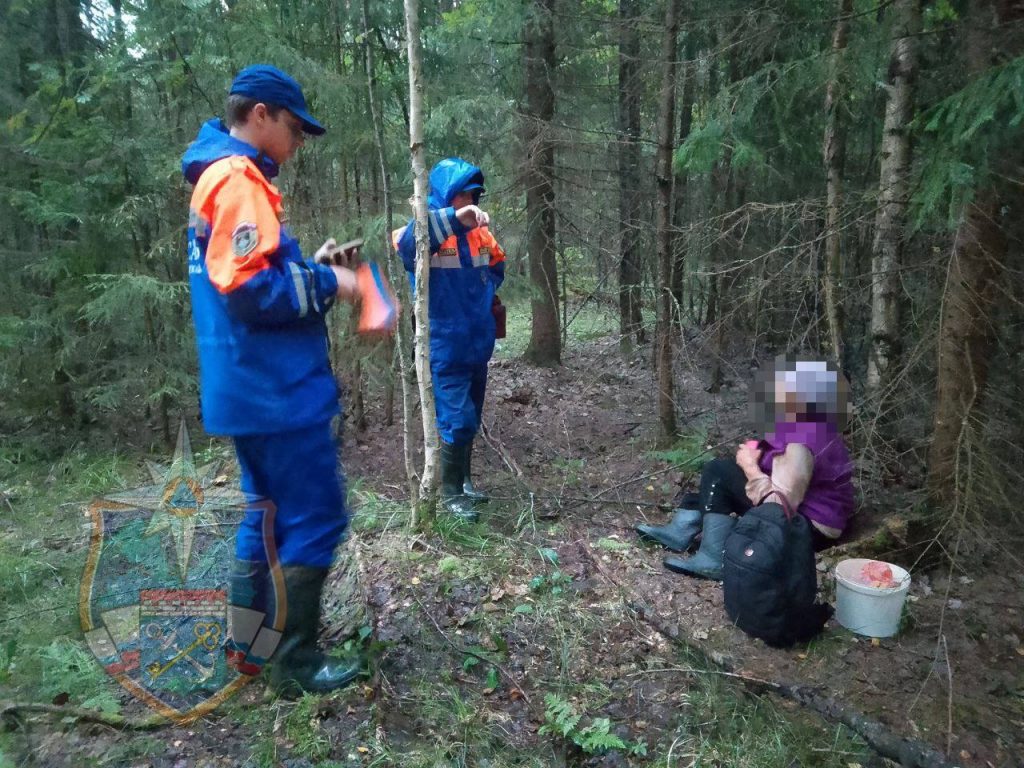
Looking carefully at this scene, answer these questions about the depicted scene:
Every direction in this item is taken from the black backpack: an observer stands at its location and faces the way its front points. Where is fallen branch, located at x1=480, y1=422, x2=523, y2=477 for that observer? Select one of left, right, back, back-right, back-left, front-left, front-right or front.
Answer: right

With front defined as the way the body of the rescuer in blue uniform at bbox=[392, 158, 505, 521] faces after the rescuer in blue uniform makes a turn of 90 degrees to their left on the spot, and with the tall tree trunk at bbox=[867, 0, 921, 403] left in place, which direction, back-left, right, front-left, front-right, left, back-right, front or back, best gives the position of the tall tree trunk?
front-right

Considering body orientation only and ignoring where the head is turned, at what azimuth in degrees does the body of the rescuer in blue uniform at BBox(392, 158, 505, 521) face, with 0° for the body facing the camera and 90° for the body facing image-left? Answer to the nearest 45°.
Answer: approximately 315°

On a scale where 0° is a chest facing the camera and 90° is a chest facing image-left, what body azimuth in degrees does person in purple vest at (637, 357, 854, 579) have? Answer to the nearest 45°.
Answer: approximately 90°

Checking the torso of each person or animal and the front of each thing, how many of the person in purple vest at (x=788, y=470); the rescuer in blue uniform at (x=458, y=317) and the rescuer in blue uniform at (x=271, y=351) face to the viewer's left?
1

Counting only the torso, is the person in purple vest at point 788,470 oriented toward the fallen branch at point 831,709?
no

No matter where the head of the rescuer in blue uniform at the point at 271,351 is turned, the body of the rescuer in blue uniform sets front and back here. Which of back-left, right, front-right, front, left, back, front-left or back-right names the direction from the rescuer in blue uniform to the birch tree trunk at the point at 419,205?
front-left

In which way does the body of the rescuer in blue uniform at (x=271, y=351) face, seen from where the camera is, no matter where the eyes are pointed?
to the viewer's right

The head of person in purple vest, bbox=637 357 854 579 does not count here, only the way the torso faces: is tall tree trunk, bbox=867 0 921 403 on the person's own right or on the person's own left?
on the person's own right

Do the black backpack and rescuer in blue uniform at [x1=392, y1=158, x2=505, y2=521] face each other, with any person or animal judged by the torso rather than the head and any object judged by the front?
no

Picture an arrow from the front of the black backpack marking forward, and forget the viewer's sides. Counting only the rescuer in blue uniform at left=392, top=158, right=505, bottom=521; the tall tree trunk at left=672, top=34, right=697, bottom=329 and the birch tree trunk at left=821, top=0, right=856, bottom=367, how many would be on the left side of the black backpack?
0

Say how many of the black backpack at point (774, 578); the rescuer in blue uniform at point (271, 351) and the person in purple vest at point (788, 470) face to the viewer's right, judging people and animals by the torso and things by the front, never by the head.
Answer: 1

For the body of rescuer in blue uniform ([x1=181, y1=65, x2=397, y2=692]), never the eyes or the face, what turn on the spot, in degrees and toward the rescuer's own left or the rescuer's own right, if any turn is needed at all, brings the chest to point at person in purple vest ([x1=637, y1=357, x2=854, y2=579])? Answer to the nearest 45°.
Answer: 0° — they already face them

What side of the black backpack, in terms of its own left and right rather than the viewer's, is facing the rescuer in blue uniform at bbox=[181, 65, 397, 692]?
front

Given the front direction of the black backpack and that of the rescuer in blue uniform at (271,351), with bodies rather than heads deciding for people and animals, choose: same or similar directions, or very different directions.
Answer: very different directions

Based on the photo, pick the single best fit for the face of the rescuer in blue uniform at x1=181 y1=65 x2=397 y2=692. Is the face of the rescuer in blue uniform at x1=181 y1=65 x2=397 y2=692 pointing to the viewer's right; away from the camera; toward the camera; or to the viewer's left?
to the viewer's right

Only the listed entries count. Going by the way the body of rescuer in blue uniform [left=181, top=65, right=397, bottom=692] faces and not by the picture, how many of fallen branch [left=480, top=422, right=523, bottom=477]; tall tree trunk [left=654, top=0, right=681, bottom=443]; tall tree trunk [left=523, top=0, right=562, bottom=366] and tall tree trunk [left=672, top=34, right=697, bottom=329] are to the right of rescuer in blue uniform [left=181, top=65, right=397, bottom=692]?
0

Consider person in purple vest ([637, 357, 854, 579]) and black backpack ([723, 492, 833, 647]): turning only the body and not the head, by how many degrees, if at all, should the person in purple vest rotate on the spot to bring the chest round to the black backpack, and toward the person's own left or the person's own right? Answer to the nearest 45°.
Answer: approximately 90° to the person's own left
